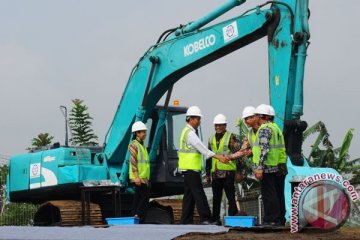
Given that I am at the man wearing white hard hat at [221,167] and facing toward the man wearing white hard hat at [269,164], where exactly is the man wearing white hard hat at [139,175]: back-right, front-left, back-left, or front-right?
back-right

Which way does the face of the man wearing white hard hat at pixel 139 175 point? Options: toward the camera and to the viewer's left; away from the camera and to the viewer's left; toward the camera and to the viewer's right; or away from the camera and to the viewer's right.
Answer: toward the camera and to the viewer's right

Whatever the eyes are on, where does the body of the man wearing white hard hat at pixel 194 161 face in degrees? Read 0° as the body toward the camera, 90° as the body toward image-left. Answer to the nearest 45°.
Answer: approximately 270°

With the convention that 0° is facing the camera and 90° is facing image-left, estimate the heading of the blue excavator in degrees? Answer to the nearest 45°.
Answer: approximately 315°

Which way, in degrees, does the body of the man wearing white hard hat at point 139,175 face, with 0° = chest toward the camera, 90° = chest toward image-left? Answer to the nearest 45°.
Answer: approximately 315°
